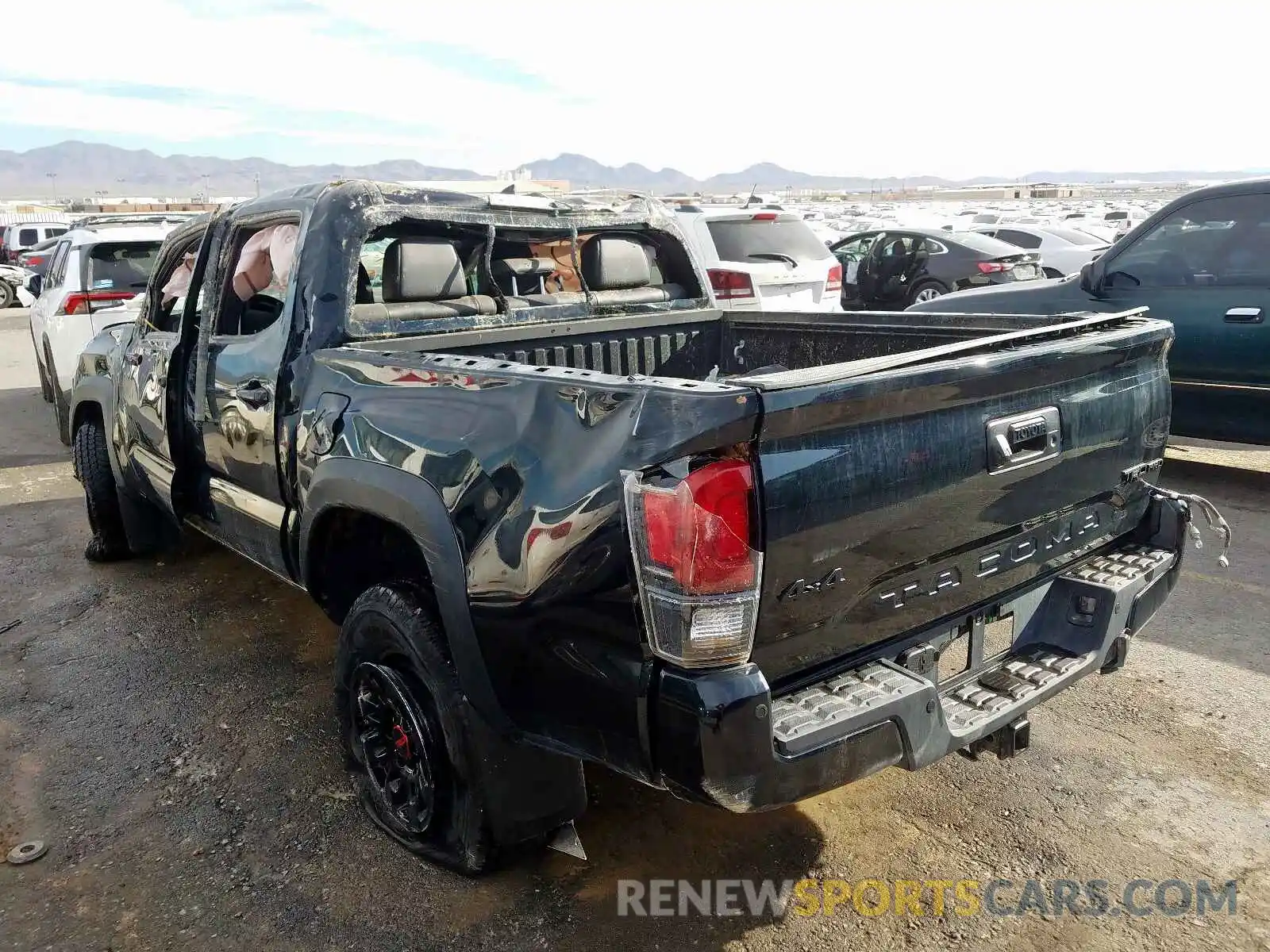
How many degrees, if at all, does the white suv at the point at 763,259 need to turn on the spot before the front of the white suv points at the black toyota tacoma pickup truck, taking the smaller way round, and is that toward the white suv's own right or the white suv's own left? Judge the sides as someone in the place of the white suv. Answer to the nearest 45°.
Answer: approximately 135° to the white suv's own left

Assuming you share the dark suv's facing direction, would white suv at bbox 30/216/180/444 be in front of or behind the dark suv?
in front

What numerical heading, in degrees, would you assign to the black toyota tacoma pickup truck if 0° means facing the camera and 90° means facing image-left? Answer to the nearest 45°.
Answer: approximately 135°

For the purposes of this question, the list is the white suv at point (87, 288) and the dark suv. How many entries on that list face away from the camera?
1

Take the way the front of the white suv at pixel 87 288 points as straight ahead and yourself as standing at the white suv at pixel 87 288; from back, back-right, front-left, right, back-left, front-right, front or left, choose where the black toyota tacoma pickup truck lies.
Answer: back

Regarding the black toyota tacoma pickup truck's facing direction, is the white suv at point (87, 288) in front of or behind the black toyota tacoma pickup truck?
in front

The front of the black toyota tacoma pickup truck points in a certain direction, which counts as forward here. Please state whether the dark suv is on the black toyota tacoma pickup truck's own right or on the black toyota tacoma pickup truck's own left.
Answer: on the black toyota tacoma pickup truck's own right

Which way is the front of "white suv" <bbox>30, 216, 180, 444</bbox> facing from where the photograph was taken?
facing away from the viewer

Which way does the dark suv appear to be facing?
to the viewer's left

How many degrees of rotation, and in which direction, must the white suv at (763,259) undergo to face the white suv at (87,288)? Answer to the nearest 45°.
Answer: approximately 45° to its left
